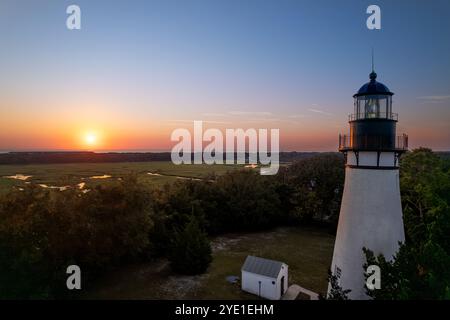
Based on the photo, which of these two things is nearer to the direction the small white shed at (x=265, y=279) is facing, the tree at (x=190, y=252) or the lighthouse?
the lighthouse

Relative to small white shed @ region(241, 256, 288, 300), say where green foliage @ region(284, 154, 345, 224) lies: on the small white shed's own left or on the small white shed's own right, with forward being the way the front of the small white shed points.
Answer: on the small white shed's own left

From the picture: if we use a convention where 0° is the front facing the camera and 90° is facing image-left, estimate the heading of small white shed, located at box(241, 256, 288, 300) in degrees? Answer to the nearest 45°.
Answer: approximately 270°
